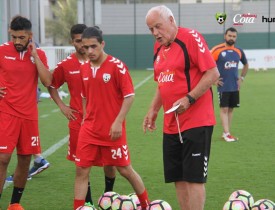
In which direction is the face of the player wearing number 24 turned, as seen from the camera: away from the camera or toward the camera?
toward the camera

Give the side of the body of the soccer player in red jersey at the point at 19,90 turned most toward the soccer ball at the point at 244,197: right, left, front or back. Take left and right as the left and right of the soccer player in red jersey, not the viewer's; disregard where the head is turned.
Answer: left

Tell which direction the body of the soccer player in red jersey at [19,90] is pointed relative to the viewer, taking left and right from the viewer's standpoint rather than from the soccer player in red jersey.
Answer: facing the viewer

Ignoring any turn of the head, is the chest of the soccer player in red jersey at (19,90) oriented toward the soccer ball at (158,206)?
no

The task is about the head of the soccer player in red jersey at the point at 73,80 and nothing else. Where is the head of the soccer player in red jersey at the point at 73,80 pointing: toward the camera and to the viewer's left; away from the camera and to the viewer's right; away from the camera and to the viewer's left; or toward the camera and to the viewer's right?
toward the camera and to the viewer's right

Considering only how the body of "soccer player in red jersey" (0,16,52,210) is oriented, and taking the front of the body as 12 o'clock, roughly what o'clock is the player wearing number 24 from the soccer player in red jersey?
The player wearing number 24 is roughly at 10 o'clock from the soccer player in red jersey.

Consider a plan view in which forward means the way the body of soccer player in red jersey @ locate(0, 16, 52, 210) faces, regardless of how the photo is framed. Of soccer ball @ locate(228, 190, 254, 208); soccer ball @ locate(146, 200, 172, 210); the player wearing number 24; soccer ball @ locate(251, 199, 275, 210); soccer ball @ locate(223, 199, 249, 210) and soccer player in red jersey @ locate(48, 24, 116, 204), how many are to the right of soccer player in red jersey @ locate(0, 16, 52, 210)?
0

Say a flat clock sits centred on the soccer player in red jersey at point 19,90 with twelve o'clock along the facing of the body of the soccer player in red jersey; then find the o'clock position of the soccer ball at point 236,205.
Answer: The soccer ball is roughly at 10 o'clock from the soccer player in red jersey.

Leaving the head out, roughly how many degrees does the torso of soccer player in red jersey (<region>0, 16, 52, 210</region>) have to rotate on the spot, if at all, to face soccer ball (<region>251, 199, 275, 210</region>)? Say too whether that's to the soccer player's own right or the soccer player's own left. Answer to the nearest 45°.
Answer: approximately 45° to the soccer player's own left

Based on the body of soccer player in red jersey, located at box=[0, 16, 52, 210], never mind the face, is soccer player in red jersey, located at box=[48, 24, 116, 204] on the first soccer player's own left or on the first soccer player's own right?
on the first soccer player's own left
